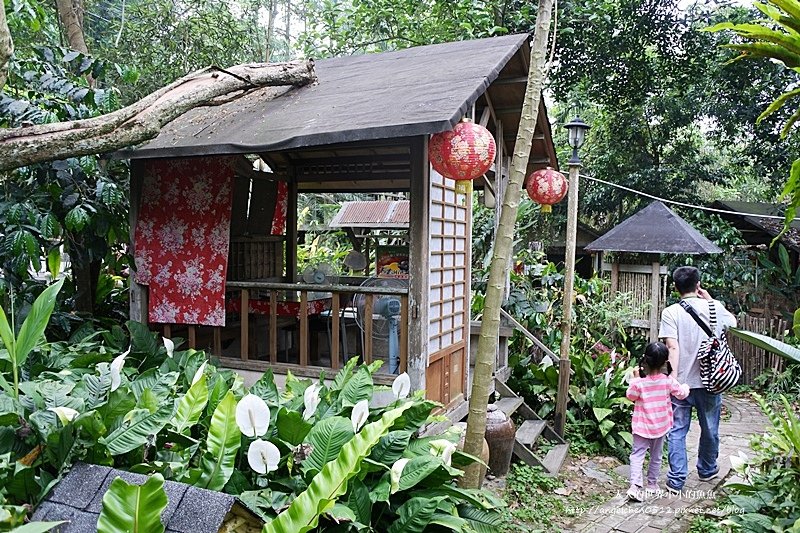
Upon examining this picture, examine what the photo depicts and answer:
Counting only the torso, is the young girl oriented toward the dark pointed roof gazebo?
yes

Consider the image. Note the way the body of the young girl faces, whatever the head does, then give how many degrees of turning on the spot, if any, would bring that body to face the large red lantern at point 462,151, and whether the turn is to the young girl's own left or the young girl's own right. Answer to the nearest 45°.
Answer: approximately 135° to the young girl's own left

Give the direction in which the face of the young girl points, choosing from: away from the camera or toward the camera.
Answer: away from the camera

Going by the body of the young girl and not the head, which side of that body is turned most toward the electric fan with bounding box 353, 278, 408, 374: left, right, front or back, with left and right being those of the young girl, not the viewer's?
left

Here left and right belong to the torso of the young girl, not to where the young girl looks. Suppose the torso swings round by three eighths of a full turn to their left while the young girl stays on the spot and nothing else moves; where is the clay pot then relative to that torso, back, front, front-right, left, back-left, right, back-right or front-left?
front-right

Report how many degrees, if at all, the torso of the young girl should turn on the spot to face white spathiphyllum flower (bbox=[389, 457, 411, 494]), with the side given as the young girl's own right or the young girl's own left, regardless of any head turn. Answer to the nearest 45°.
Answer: approximately 135° to the young girl's own left

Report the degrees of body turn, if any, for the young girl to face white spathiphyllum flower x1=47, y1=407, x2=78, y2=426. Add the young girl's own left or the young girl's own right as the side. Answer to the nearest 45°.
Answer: approximately 135° to the young girl's own left

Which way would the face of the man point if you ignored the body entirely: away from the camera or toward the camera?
away from the camera

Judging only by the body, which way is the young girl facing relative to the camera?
away from the camera

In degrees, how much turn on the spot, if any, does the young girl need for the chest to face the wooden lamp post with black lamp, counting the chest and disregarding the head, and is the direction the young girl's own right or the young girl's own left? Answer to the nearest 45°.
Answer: approximately 45° to the young girl's own left

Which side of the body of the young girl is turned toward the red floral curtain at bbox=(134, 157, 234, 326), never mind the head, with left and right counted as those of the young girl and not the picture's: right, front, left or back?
left

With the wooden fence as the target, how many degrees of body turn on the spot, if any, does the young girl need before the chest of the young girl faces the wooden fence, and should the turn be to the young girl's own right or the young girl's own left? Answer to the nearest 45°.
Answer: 0° — they already face it
